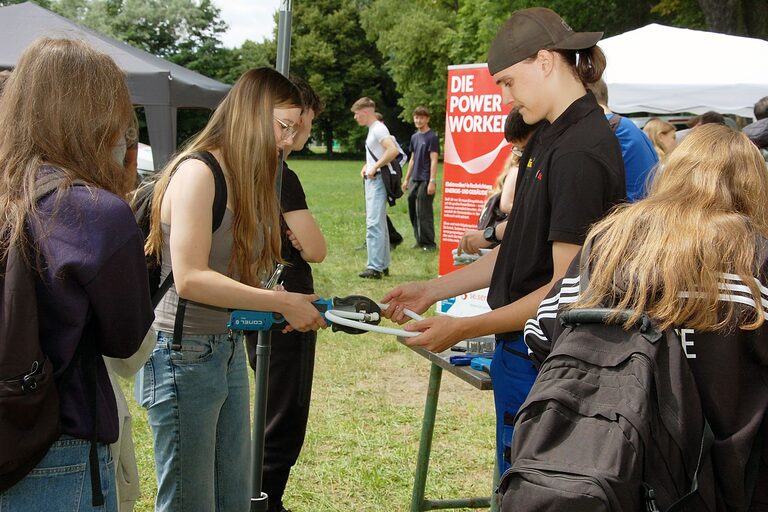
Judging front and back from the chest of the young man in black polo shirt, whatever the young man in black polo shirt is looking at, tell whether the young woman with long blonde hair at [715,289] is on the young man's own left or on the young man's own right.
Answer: on the young man's own left

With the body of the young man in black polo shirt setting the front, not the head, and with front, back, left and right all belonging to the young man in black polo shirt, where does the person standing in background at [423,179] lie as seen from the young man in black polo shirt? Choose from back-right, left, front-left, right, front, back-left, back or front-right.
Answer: right

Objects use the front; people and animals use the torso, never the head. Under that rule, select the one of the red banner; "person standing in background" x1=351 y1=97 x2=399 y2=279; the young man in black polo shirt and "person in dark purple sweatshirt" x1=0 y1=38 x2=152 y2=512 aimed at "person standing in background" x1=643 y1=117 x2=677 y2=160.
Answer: the person in dark purple sweatshirt

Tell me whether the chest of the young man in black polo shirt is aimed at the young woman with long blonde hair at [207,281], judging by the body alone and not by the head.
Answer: yes

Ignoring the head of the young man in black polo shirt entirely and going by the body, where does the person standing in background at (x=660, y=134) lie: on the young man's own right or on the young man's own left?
on the young man's own right

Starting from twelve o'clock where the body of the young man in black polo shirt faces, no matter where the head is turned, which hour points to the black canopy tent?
The black canopy tent is roughly at 2 o'clock from the young man in black polo shirt.

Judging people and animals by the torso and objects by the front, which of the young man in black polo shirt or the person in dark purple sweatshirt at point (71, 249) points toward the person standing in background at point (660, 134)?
the person in dark purple sweatshirt

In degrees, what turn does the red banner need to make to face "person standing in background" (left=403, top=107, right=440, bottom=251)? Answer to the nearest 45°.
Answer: approximately 180°

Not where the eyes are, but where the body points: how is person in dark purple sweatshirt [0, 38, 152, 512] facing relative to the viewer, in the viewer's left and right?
facing away from the viewer and to the right of the viewer

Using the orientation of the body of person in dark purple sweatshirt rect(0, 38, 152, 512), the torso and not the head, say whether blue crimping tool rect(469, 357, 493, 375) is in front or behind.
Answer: in front

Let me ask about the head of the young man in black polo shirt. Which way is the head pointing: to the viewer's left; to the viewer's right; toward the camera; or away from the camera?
to the viewer's left

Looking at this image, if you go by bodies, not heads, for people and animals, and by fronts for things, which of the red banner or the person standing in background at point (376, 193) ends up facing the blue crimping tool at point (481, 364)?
the red banner

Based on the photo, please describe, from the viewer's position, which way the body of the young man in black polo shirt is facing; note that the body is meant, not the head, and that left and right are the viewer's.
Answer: facing to the left of the viewer

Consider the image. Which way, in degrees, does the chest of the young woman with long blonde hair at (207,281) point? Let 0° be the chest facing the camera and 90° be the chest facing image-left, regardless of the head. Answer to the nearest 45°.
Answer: approximately 270°

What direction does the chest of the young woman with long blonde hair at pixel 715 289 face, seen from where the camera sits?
away from the camera
